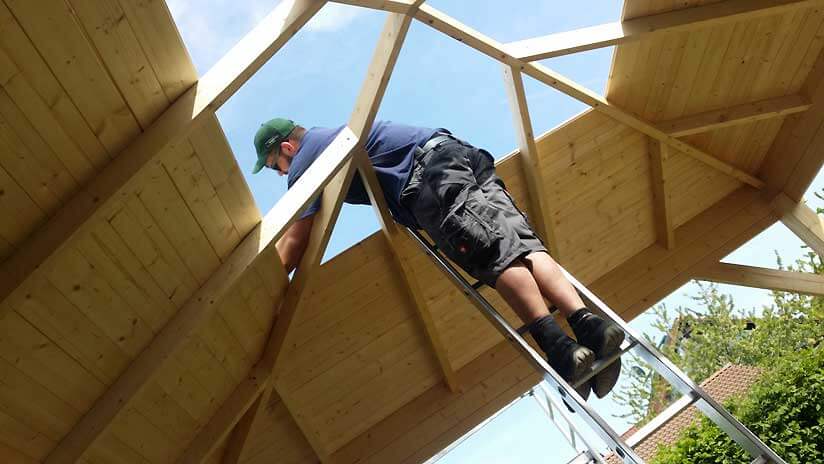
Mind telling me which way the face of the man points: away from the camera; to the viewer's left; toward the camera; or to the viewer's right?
to the viewer's left

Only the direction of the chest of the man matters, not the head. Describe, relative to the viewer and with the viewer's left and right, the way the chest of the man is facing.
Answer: facing to the left of the viewer
